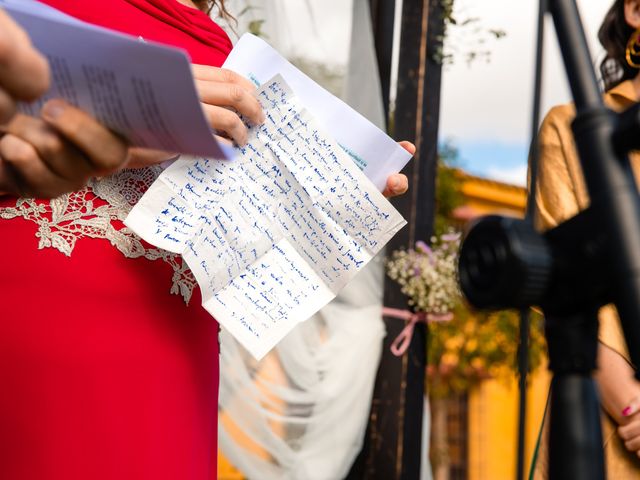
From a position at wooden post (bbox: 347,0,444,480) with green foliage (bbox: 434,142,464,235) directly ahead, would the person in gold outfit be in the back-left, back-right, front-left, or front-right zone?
back-right

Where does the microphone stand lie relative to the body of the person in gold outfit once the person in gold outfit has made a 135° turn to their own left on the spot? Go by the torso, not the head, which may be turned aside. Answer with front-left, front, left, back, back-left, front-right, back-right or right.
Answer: back
